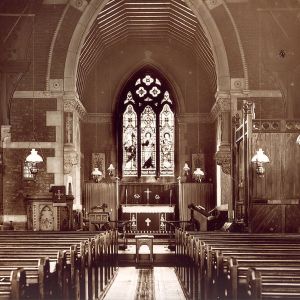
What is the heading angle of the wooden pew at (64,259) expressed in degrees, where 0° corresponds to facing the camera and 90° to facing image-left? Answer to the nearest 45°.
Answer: approximately 180°

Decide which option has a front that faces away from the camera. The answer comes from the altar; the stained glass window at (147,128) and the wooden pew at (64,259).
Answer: the wooden pew

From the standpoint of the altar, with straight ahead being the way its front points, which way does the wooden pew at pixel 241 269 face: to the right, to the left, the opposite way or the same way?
the opposite way

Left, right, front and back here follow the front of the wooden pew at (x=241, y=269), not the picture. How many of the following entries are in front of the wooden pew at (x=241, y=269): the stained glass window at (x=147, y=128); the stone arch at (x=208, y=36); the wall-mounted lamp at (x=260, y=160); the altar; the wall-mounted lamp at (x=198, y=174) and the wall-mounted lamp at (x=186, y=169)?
6

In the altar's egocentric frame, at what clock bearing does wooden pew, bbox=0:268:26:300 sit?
The wooden pew is roughly at 12 o'clock from the altar.

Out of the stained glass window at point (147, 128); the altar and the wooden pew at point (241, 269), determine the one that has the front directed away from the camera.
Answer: the wooden pew

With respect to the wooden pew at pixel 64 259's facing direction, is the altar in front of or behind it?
in front

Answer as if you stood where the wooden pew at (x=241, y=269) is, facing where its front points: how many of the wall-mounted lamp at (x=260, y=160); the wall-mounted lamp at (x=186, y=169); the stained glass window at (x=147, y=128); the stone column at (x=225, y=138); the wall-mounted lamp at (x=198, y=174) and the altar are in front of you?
6

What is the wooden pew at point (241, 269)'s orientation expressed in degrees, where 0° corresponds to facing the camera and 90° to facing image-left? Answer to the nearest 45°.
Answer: approximately 180°

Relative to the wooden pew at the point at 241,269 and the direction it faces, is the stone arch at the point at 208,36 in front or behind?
in front

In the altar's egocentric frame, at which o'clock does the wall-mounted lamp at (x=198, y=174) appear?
The wall-mounted lamp is roughly at 10 o'clock from the altar.

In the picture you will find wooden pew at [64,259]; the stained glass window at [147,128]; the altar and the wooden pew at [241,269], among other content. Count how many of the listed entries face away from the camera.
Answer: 2

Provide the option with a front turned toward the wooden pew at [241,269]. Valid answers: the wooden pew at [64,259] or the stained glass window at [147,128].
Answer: the stained glass window

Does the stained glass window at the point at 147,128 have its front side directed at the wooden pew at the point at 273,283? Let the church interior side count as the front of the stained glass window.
yes

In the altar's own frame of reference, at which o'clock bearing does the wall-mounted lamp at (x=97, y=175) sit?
The wall-mounted lamp is roughly at 2 o'clock from the altar.

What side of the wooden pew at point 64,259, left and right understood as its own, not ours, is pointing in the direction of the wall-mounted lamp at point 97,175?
front
